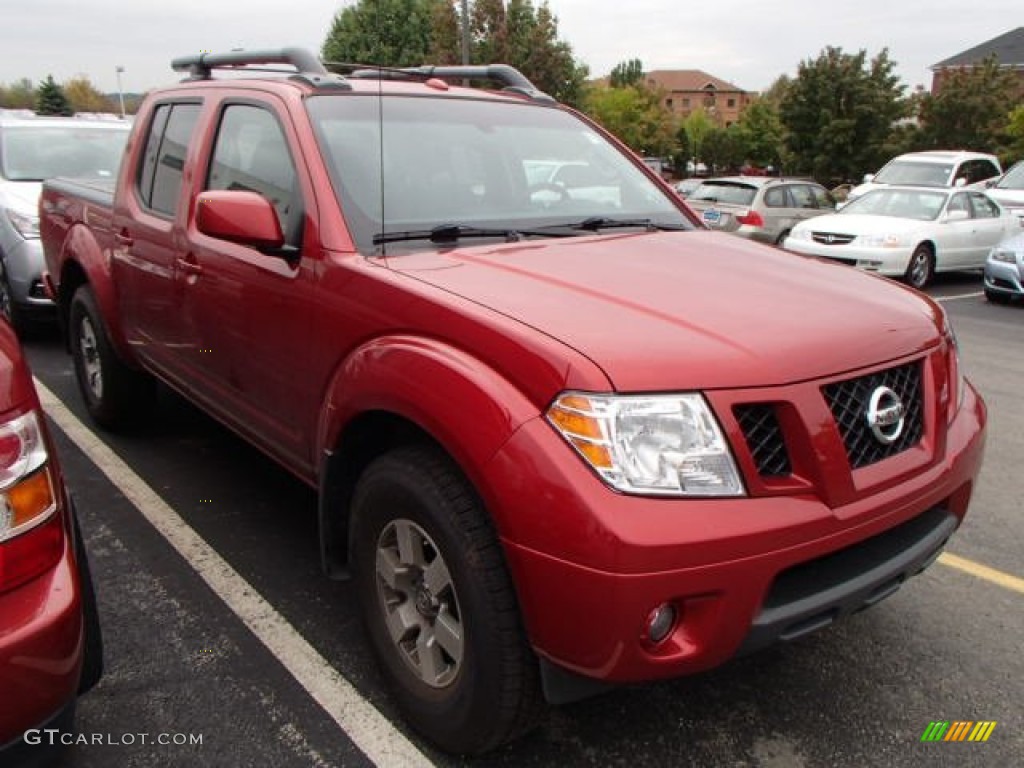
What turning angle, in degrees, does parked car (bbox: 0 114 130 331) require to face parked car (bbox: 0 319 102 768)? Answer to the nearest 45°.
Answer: approximately 45° to its right

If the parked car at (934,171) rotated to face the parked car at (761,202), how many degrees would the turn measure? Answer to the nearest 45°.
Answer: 0° — it already faces it

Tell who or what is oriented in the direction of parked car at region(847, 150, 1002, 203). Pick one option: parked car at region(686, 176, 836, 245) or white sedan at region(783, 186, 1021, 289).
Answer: parked car at region(686, 176, 836, 245)

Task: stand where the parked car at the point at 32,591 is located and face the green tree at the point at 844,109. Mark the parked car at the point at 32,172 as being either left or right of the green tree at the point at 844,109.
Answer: left

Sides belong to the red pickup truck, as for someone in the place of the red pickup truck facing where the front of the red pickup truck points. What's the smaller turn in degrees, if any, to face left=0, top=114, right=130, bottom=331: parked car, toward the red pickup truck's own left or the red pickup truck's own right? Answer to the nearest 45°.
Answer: approximately 180°

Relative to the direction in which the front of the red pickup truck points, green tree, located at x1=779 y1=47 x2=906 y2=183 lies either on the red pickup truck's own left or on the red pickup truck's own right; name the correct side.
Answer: on the red pickup truck's own left

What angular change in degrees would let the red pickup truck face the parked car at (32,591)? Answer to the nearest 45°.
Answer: approximately 90° to its right

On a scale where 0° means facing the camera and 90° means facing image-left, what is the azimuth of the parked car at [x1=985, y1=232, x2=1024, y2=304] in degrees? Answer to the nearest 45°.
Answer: approximately 45°

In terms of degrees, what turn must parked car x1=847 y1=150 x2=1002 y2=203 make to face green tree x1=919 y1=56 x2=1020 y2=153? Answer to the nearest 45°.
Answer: approximately 135° to its right

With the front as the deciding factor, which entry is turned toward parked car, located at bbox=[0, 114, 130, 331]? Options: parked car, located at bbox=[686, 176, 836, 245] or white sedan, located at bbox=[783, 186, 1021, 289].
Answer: the white sedan

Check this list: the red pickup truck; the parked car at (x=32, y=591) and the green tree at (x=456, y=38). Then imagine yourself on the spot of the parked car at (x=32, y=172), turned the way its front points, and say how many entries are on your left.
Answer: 1

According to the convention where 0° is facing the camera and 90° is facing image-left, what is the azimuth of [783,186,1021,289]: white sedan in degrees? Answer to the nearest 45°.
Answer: approximately 45°

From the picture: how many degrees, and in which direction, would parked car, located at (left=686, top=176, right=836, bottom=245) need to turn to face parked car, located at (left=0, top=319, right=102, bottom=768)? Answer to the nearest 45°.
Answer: approximately 135° to its right

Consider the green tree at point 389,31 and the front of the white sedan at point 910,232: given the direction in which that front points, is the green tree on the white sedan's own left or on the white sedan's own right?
on the white sedan's own right
